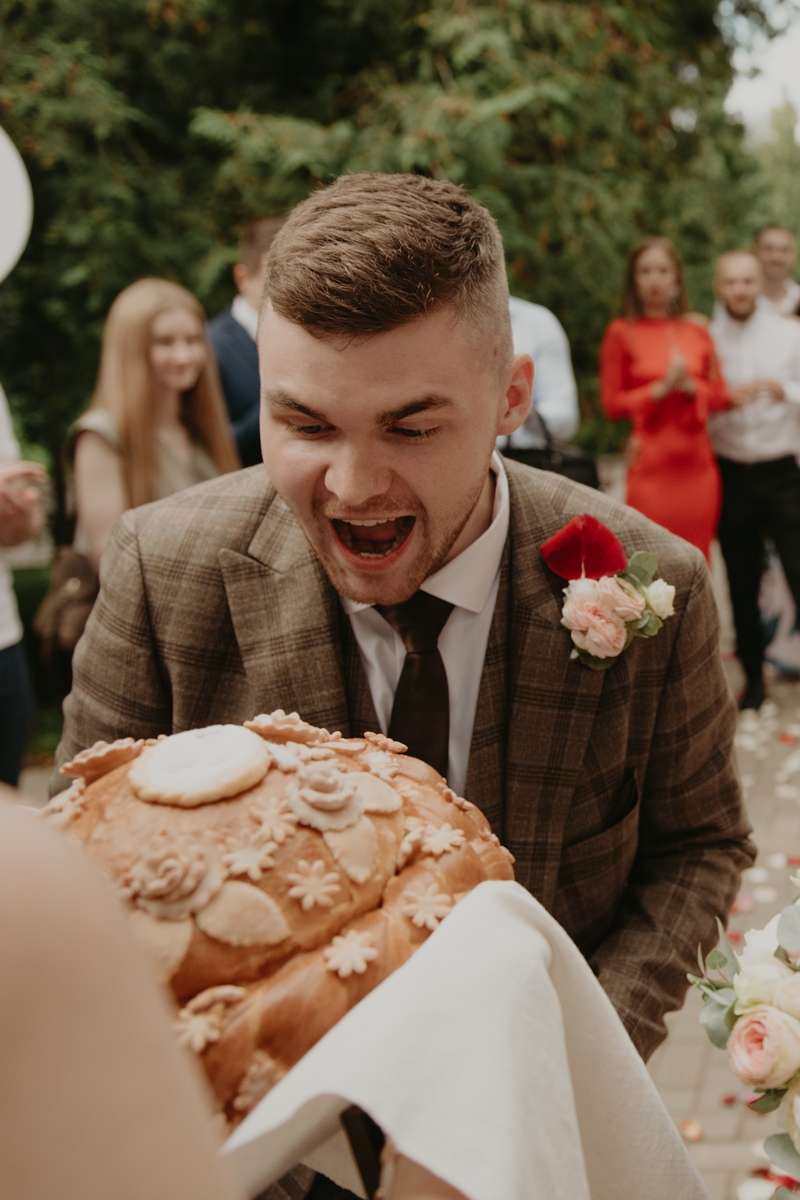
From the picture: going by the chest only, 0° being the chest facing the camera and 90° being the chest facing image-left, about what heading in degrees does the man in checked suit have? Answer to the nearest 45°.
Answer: approximately 0°

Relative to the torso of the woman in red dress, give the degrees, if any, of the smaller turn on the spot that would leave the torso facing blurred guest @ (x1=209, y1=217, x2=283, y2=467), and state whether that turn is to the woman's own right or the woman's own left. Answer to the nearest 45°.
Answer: approximately 45° to the woman's own right

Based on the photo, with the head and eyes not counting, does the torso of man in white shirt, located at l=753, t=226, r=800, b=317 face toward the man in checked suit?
yes

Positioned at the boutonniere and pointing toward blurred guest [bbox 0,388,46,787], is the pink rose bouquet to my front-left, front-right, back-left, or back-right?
back-left

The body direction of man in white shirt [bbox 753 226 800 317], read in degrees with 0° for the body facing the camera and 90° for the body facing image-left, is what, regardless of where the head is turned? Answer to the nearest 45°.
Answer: approximately 0°

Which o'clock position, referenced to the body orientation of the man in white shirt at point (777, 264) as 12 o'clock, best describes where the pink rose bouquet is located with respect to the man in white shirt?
The pink rose bouquet is roughly at 12 o'clock from the man in white shirt.
